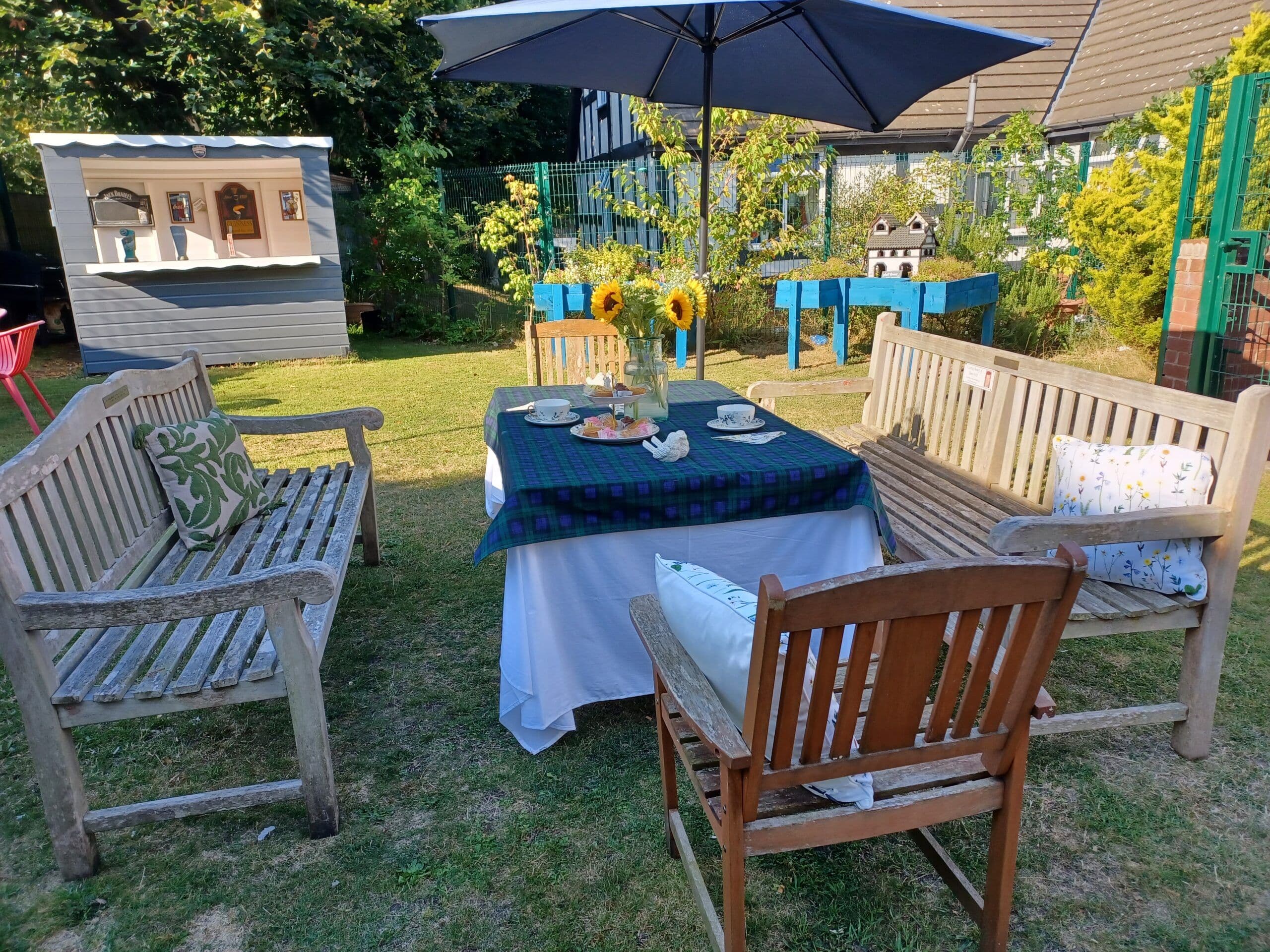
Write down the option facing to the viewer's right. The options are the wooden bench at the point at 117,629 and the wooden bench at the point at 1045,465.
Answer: the wooden bench at the point at 117,629

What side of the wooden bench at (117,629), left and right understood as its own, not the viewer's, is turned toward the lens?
right

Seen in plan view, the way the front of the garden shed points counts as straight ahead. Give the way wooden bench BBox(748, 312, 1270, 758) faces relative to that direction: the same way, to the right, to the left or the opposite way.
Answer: to the right

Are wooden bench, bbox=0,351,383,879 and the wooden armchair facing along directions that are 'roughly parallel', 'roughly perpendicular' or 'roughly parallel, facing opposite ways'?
roughly perpendicular

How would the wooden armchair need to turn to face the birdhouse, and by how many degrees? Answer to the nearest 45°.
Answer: approximately 45° to its right

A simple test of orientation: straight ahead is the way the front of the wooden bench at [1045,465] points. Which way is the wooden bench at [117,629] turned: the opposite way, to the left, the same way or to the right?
the opposite way

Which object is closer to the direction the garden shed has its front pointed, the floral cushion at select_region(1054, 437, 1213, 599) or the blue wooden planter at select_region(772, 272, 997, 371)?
the floral cushion

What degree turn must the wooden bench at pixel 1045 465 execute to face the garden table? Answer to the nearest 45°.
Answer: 0° — it already faces it

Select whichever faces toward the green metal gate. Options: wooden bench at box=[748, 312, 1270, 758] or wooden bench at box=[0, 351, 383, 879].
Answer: wooden bench at box=[0, 351, 383, 879]

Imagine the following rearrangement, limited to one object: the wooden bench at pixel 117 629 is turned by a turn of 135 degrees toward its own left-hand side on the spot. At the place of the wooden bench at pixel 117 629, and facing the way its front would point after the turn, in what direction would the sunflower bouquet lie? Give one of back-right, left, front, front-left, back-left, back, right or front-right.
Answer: back-right

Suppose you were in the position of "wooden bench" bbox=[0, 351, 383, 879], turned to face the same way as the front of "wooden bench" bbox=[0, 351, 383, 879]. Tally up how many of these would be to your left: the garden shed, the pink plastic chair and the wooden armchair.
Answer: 2

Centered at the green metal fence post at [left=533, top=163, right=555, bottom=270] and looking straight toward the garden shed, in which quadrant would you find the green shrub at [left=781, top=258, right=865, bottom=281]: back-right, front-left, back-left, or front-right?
back-left

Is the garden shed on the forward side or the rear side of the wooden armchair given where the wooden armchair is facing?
on the forward side

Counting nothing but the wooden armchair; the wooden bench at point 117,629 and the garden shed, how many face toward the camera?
1

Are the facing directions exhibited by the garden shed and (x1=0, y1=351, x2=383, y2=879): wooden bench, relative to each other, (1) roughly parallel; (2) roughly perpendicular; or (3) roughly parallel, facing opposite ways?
roughly perpendicular

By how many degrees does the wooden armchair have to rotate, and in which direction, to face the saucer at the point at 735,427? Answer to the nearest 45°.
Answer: approximately 45° to its right

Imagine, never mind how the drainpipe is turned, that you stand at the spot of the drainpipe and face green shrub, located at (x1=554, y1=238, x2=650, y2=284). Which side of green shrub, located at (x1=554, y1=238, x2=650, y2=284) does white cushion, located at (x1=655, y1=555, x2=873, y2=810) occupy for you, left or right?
left

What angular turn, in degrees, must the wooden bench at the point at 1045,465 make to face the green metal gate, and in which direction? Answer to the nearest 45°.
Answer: approximately 135° to its right
